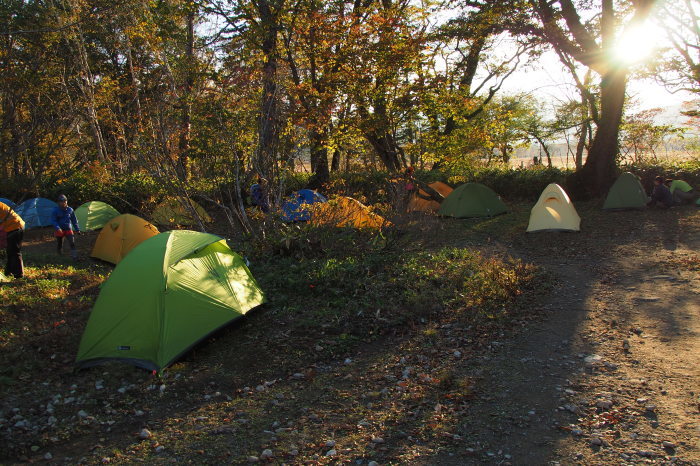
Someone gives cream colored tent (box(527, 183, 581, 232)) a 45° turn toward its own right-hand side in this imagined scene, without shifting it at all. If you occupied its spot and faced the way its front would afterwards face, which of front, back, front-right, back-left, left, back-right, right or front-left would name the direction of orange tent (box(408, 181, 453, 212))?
right

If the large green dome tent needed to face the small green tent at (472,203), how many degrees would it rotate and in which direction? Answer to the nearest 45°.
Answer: approximately 90° to its left

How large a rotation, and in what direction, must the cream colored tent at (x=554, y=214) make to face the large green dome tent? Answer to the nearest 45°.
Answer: approximately 45° to its right

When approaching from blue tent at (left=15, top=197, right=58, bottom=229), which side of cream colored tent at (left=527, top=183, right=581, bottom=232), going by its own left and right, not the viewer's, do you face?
right

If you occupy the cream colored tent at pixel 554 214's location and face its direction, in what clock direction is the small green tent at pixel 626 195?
The small green tent is roughly at 7 o'clock from the cream colored tent.

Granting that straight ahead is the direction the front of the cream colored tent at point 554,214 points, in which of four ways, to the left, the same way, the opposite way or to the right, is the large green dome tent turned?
to the left

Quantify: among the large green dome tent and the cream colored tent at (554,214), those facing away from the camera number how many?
0

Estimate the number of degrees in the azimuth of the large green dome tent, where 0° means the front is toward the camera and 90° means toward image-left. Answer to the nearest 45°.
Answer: approximately 315°

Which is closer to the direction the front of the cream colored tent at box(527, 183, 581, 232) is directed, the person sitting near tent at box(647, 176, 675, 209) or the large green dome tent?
the large green dome tent

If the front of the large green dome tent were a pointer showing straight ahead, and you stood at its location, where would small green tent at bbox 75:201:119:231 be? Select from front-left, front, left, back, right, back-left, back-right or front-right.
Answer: back-left

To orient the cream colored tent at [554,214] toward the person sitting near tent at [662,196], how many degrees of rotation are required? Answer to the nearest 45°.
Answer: approximately 135° to its left

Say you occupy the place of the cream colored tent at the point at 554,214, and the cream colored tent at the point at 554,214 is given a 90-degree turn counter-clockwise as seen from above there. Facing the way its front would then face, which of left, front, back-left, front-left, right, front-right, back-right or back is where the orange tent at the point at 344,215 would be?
back-right

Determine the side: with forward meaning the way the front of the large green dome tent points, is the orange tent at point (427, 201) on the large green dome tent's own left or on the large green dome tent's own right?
on the large green dome tent's own left

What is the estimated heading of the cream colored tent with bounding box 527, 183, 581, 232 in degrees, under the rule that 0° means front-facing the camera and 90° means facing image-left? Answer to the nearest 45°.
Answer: approximately 0°
